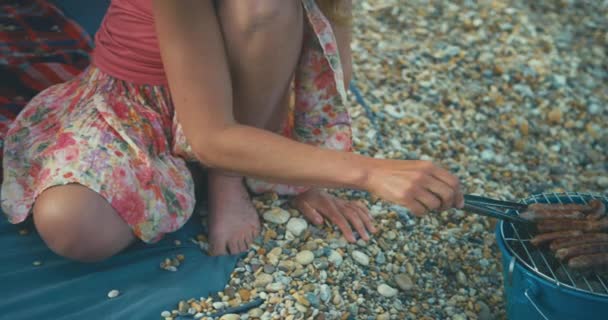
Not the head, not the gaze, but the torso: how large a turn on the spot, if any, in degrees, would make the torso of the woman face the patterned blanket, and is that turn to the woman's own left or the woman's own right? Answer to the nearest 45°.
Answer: approximately 180°

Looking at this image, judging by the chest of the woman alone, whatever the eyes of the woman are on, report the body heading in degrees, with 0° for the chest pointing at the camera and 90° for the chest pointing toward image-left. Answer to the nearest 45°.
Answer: approximately 315°

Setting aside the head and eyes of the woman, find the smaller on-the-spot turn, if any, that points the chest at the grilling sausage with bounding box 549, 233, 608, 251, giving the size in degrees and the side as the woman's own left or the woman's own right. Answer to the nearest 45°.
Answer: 0° — they already face it

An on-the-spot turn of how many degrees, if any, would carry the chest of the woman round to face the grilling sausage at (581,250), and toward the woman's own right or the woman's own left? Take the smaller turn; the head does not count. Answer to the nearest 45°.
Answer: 0° — they already face it

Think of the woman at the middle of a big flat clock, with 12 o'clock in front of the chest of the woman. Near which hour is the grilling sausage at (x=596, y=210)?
The grilling sausage is roughly at 11 o'clock from the woman.

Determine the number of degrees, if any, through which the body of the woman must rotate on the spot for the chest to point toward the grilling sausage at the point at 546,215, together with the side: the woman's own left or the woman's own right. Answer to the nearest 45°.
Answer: approximately 45° to the woman's own left

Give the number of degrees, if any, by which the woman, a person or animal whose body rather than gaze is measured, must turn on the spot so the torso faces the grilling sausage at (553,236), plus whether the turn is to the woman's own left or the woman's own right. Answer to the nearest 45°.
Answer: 0° — they already face it
